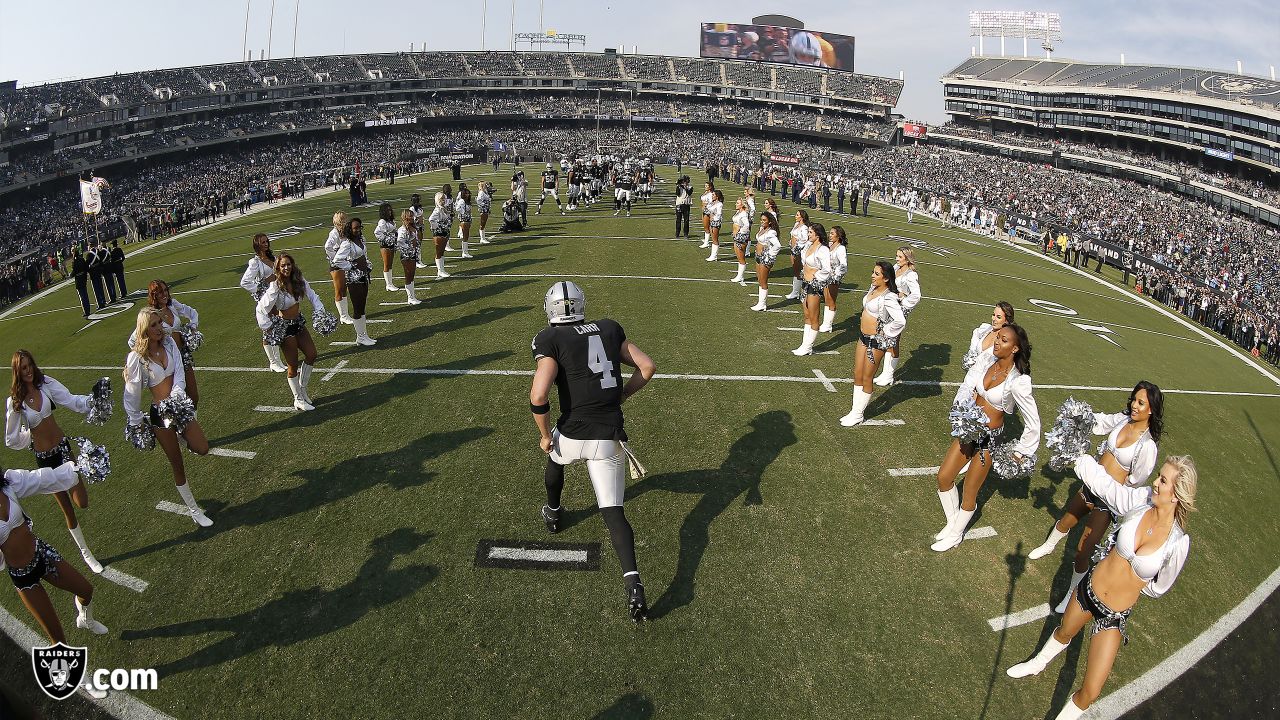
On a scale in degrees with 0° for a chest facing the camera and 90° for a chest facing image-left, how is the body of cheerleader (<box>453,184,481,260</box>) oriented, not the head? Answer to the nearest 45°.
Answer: approximately 270°

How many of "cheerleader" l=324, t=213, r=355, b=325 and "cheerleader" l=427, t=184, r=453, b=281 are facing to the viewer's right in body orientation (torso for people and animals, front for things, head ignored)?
2

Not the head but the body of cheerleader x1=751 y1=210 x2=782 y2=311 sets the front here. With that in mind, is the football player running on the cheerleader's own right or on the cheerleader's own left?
on the cheerleader's own left

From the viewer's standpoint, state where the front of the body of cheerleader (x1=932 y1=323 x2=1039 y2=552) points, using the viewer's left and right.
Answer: facing the viewer and to the left of the viewer

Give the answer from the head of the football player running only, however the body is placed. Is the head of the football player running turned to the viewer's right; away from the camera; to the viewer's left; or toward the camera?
away from the camera

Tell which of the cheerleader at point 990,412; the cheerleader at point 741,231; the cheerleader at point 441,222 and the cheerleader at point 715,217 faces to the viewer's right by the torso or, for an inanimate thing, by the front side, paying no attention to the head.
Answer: the cheerleader at point 441,222

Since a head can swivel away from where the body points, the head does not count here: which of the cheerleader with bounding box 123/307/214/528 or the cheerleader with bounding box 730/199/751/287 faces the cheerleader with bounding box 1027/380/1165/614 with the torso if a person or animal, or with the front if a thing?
the cheerleader with bounding box 123/307/214/528

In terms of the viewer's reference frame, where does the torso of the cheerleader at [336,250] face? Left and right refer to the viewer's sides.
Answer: facing to the right of the viewer

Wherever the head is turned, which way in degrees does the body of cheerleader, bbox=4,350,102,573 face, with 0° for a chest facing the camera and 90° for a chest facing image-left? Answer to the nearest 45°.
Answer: approximately 315°
